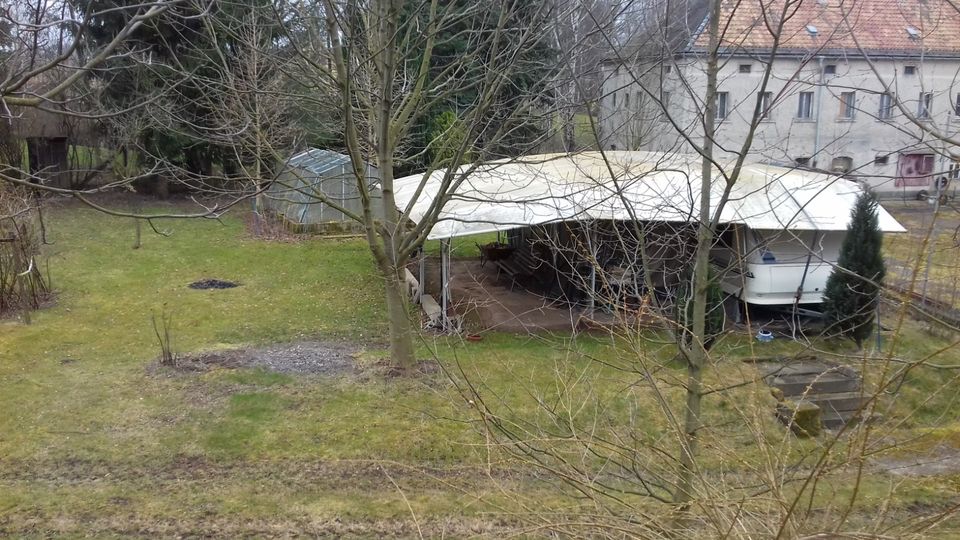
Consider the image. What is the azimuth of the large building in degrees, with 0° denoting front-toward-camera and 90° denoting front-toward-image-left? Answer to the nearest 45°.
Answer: approximately 0°
